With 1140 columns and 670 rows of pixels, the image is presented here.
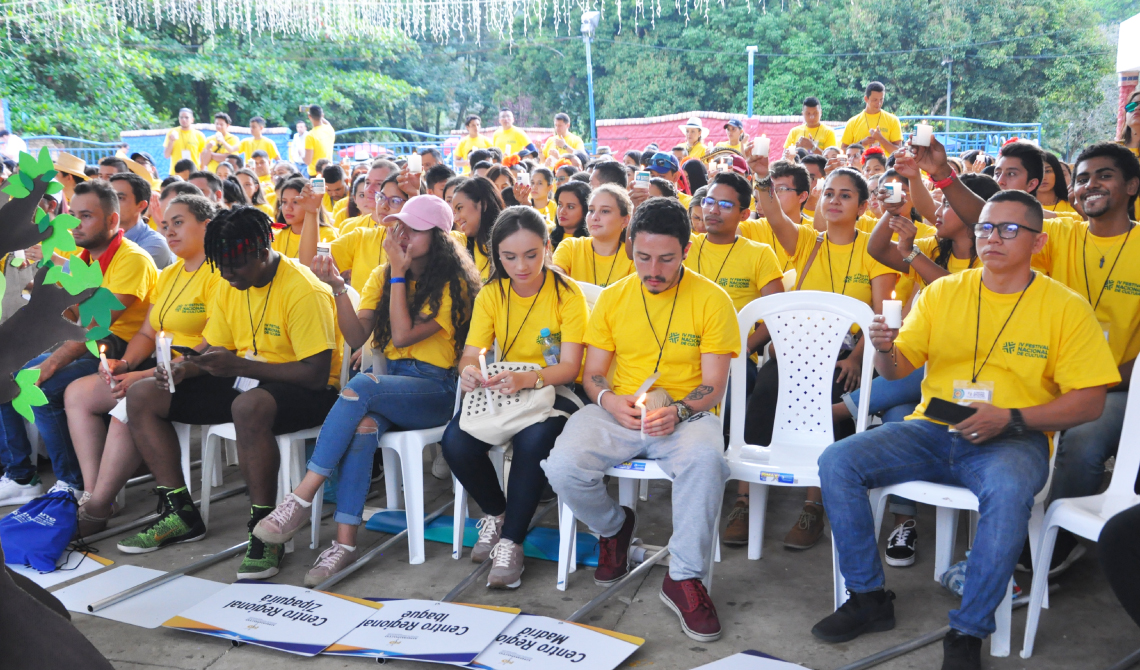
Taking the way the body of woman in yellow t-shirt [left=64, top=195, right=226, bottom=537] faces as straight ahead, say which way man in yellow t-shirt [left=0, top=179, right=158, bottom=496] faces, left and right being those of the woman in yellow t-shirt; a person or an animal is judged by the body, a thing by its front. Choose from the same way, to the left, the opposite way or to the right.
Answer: the same way

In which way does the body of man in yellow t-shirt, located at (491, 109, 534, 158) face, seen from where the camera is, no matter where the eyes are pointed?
toward the camera

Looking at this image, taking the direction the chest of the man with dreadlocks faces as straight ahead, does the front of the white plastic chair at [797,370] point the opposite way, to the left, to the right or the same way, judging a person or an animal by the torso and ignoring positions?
the same way

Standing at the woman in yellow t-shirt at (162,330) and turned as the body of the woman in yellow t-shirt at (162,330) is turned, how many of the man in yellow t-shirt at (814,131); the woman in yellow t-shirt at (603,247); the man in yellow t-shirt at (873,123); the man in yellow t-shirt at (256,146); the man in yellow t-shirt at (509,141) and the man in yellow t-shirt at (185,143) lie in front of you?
0

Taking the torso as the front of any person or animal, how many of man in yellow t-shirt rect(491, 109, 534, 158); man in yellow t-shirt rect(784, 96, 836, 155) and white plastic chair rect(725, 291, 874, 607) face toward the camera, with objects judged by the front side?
3

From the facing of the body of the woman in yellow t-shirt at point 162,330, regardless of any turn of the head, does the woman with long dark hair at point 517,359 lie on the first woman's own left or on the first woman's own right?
on the first woman's own left

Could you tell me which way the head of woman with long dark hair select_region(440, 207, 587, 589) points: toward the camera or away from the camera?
toward the camera

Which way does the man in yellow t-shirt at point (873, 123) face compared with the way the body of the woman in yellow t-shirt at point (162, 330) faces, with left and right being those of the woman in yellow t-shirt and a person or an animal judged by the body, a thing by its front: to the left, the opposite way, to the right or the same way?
the same way

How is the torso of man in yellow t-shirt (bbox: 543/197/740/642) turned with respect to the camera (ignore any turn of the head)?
toward the camera

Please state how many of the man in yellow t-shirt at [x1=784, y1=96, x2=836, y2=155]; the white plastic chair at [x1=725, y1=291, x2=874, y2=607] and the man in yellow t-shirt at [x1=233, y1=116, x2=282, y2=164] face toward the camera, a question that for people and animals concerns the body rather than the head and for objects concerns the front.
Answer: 3

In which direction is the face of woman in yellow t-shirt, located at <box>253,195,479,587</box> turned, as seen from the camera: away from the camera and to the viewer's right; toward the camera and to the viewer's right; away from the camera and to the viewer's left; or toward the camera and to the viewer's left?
toward the camera and to the viewer's left

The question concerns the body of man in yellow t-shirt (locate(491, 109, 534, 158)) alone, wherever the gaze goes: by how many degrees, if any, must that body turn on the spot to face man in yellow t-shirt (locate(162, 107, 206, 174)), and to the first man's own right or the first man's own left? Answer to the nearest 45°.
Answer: approximately 90° to the first man's own right

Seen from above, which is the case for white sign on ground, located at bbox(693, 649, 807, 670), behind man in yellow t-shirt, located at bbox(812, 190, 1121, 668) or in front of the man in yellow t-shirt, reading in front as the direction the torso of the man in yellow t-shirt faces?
in front

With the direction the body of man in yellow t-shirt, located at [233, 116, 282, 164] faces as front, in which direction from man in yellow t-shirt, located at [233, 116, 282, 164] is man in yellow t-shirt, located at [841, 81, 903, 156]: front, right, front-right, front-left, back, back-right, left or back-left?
front-left

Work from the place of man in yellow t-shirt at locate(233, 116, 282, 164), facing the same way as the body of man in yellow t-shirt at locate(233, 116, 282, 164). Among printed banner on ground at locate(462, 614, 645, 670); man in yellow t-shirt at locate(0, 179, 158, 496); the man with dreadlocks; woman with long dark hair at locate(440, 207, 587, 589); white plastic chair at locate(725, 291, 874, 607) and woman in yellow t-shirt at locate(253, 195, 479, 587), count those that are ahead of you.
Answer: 6

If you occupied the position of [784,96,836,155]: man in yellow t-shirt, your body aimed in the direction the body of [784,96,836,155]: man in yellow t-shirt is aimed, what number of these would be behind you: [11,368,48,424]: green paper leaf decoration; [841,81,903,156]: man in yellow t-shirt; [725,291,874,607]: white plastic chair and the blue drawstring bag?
0

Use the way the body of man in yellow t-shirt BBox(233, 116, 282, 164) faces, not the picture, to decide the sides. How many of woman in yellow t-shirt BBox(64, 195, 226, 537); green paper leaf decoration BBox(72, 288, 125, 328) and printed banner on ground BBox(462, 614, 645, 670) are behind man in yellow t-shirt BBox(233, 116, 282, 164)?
0

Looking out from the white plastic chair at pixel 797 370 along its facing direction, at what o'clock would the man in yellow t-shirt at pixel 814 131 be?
The man in yellow t-shirt is roughly at 6 o'clock from the white plastic chair.

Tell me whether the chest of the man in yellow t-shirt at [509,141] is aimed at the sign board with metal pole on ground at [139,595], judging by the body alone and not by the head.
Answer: yes
